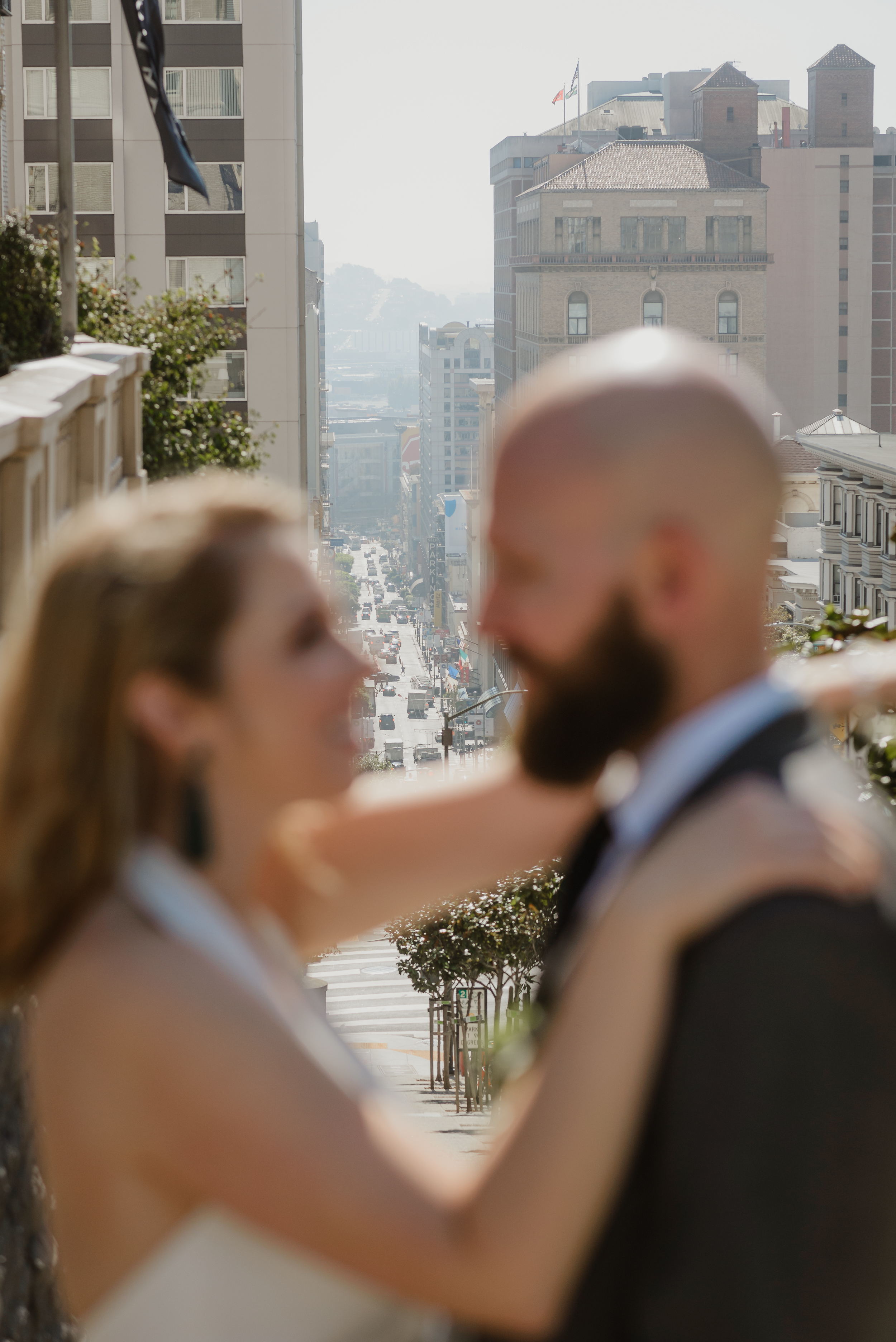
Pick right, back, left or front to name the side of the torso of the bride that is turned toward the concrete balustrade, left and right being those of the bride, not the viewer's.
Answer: left

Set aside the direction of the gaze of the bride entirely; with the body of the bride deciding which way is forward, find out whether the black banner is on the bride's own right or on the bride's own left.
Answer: on the bride's own left

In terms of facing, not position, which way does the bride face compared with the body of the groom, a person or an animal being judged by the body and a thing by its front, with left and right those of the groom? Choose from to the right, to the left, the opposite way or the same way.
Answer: the opposite way

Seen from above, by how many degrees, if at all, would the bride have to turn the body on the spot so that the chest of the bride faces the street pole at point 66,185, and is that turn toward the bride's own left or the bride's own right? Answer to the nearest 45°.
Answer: approximately 90° to the bride's own left

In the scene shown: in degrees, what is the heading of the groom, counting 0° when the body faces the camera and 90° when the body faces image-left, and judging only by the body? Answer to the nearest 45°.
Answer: approximately 90°

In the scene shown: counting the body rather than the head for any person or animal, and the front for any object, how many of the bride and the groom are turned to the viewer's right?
1

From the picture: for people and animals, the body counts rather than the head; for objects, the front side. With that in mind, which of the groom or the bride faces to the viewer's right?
the bride

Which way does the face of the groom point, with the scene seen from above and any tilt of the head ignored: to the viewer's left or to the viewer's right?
to the viewer's left

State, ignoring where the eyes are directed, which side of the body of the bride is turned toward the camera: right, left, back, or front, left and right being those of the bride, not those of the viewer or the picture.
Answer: right

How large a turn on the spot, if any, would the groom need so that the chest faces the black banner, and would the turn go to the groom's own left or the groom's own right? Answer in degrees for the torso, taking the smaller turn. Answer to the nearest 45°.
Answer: approximately 90° to the groom's own right

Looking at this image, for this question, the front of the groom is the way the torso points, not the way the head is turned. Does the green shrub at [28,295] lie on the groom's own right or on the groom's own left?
on the groom's own right
